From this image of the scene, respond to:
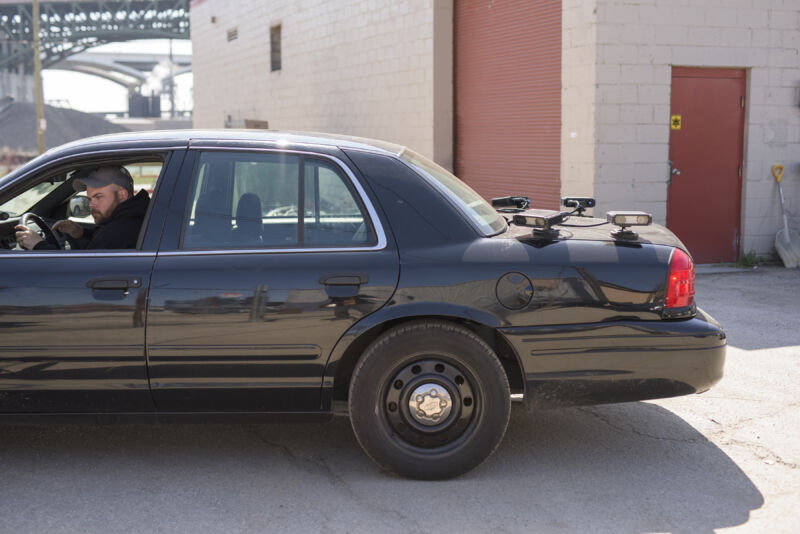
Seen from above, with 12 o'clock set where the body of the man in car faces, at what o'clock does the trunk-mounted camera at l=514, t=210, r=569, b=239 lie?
The trunk-mounted camera is roughly at 7 o'clock from the man in car.

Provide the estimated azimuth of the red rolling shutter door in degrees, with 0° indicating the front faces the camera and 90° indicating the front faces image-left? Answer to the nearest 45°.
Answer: approximately 45°

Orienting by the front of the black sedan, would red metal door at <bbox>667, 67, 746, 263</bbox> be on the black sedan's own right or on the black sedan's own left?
on the black sedan's own right

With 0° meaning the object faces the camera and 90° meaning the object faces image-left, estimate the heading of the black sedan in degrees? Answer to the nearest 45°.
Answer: approximately 90°

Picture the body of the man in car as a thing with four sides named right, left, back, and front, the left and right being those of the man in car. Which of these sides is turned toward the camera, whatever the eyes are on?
left

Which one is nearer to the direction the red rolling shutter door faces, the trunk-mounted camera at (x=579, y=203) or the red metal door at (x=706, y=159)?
the trunk-mounted camera

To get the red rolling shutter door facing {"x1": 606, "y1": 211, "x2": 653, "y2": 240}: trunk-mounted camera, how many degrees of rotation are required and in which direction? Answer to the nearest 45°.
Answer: approximately 45° to its left

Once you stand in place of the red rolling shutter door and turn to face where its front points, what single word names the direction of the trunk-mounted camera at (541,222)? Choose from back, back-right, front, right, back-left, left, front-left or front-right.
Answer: front-left
